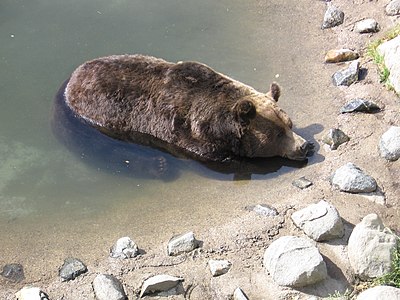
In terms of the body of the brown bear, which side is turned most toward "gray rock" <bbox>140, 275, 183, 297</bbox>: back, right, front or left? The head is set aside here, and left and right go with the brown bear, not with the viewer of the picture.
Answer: right

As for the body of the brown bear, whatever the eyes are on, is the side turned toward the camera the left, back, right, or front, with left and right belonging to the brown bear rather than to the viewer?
right

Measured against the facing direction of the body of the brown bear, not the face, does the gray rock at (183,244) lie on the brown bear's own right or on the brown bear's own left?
on the brown bear's own right

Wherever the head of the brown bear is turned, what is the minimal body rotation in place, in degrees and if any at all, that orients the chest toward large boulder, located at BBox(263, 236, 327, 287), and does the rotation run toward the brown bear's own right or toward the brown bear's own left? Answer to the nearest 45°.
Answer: approximately 45° to the brown bear's own right

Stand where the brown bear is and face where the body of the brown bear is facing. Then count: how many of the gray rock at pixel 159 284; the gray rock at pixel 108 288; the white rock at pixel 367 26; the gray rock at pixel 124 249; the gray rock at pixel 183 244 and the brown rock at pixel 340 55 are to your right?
4

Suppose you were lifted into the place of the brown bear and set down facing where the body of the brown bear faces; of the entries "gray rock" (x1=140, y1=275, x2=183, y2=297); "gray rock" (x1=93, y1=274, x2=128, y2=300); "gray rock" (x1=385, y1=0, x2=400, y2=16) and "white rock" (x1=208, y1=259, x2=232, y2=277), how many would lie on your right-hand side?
3

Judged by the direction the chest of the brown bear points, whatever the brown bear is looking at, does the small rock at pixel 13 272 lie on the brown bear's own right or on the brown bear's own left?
on the brown bear's own right

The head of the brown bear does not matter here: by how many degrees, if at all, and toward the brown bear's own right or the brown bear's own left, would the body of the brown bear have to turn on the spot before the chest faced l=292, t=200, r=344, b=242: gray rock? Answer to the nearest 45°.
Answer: approximately 45° to the brown bear's own right

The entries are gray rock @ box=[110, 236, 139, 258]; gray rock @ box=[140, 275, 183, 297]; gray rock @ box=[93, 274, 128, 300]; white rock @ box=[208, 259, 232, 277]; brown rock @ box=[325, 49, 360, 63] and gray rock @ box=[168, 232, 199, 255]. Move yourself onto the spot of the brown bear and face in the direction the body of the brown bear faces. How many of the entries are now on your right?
5

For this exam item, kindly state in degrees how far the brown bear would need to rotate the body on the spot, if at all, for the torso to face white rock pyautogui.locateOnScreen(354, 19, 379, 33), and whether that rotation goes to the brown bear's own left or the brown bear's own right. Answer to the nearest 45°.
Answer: approximately 45° to the brown bear's own left

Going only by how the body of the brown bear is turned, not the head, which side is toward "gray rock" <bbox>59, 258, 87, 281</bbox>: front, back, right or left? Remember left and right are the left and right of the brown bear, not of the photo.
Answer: right

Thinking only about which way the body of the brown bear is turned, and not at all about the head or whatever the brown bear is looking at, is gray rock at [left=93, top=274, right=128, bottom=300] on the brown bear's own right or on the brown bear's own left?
on the brown bear's own right

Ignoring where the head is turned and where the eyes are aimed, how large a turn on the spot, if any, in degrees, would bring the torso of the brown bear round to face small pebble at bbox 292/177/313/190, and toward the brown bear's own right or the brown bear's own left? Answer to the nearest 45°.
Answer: approximately 45° to the brown bear's own right

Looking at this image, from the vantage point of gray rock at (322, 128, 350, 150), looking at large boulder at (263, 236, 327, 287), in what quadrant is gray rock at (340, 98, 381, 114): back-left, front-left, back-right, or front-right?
back-left
